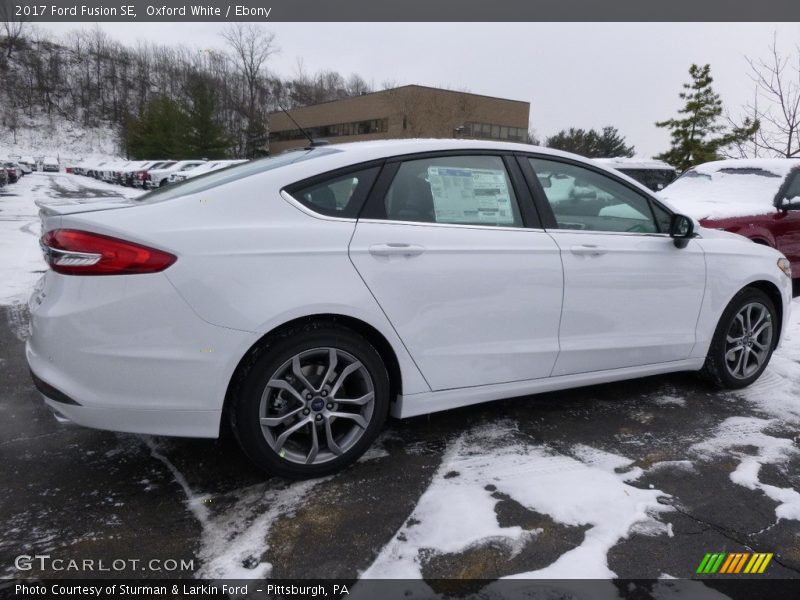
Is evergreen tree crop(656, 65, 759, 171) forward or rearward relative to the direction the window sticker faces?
rearward

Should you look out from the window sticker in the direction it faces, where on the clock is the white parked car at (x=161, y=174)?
The white parked car is roughly at 5 o'clock from the window sticker.

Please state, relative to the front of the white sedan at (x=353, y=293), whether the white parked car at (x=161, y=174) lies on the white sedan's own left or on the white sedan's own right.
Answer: on the white sedan's own left

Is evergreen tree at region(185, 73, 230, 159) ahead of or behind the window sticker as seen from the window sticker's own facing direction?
behind

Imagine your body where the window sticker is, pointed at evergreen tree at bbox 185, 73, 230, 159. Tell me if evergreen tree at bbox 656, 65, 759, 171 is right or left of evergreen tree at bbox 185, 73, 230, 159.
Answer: right

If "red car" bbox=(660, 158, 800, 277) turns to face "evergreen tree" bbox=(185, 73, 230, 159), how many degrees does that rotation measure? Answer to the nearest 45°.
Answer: approximately 90° to its right

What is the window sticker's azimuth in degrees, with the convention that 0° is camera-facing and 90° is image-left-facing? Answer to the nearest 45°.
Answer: approximately 0°

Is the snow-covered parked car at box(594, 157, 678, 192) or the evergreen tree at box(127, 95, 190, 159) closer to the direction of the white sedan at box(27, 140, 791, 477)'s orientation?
the snow-covered parked car

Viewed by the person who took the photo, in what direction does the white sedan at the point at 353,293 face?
facing away from the viewer and to the right of the viewer

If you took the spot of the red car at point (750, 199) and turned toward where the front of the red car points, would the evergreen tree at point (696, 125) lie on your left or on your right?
on your right

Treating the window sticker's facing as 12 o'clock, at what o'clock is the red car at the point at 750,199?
The red car is roughly at 7 o'clock from the window sticker.

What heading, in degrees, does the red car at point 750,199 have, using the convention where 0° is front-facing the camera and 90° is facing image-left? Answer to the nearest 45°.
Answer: approximately 45°
